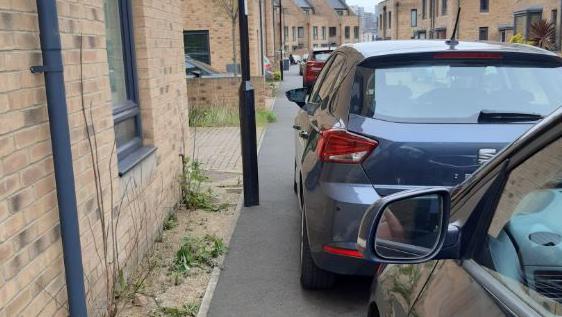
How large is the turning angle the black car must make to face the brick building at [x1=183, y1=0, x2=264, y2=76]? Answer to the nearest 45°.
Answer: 0° — it already faces it

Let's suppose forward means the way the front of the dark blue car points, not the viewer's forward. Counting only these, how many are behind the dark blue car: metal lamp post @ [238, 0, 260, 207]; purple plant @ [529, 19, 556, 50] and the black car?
1

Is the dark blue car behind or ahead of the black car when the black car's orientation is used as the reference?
ahead

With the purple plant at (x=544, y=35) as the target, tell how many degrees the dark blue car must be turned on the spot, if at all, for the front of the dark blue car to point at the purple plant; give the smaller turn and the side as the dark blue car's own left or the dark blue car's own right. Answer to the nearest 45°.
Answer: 0° — it already faces it

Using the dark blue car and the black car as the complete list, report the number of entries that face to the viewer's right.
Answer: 0

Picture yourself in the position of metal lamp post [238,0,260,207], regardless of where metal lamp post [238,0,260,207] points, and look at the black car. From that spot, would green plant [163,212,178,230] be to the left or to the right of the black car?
right

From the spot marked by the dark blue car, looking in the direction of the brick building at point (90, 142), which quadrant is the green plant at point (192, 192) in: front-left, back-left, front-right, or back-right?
front-right

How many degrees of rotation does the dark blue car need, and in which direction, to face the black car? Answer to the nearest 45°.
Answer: approximately 180°

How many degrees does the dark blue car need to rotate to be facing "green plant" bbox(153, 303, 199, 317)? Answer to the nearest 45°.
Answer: approximately 90° to its left

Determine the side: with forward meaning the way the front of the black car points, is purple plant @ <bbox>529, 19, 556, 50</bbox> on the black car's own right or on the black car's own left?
on the black car's own right

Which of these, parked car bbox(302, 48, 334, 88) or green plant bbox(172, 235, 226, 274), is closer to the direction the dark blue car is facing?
the parked car

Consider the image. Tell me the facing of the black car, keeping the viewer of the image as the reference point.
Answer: facing away from the viewer and to the left of the viewer

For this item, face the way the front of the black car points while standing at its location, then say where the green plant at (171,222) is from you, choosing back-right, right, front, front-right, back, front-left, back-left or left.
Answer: front

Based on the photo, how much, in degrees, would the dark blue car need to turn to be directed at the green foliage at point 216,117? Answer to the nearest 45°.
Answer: approximately 45° to its left

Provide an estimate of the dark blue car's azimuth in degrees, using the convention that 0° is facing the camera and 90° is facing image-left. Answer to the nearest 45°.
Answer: approximately 180°
